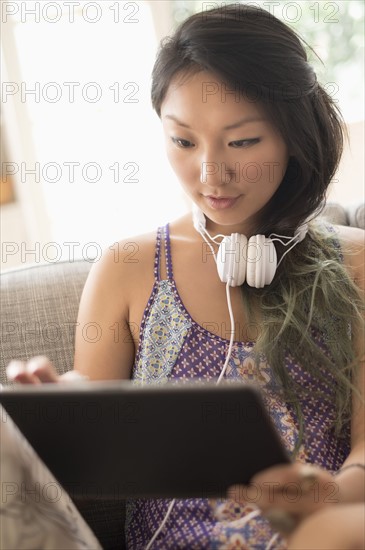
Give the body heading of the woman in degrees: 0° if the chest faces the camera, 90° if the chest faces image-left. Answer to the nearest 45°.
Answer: approximately 0°
